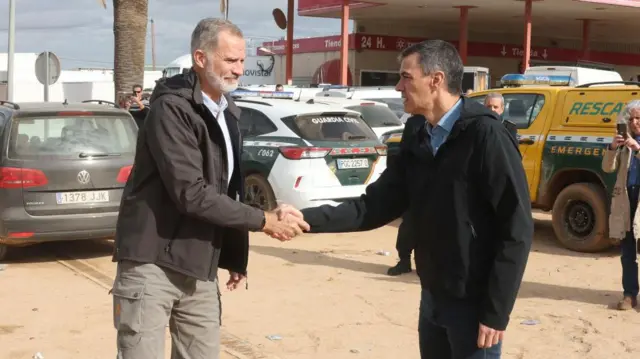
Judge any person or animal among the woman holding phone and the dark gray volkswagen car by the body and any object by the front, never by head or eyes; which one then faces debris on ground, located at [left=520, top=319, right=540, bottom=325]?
the woman holding phone

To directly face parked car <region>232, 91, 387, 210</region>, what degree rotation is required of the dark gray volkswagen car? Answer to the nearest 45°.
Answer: approximately 45° to its right

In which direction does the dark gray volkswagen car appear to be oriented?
away from the camera

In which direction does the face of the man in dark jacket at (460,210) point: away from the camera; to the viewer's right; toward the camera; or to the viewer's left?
to the viewer's left

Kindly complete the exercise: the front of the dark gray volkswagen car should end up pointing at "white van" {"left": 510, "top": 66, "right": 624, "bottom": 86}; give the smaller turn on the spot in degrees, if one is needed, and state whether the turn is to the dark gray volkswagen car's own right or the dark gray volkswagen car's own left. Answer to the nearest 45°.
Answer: approximately 45° to the dark gray volkswagen car's own right

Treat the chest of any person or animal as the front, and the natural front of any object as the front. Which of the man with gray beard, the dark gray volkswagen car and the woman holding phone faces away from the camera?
the dark gray volkswagen car

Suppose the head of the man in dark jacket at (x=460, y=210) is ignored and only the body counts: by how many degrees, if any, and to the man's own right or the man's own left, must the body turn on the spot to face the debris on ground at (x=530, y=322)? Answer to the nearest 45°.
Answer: approximately 135° to the man's own right

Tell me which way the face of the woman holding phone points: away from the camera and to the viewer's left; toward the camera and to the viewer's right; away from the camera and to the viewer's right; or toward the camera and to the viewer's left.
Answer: toward the camera and to the viewer's left

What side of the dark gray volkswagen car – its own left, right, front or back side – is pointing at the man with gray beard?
back

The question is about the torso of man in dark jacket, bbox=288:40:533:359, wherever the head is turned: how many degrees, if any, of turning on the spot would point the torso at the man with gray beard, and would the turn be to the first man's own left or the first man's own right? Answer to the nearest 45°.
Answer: approximately 45° to the first man's own right

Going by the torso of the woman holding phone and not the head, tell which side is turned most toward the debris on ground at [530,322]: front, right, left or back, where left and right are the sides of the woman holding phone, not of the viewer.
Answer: front

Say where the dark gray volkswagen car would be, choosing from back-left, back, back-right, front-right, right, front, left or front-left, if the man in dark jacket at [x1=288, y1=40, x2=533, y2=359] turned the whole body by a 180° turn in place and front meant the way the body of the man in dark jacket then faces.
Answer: left

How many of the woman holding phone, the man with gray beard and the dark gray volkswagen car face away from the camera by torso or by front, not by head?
1

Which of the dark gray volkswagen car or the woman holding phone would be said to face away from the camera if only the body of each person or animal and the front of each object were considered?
the dark gray volkswagen car
